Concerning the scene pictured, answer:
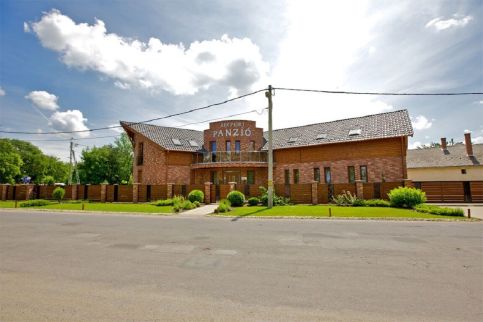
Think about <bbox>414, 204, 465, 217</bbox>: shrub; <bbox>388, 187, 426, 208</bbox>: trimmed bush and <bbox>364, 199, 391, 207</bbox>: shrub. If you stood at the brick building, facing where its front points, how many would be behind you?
0

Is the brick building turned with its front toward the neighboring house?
no

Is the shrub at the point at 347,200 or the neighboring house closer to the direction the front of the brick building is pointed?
the shrub

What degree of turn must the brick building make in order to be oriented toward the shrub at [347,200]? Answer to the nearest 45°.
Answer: approximately 45° to its left

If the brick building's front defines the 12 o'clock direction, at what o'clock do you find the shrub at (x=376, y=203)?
The shrub is roughly at 11 o'clock from the brick building.

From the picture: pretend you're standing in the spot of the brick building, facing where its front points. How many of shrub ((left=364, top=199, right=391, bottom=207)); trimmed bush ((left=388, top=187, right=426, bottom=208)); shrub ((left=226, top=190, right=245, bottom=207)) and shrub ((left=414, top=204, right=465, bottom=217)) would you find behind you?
0

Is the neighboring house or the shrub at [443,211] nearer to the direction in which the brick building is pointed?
the shrub

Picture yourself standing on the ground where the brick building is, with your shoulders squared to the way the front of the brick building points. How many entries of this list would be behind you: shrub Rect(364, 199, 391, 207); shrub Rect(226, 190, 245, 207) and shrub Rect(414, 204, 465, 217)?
0

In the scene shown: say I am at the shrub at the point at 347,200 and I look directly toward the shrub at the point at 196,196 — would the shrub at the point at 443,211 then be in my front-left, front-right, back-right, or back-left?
back-left

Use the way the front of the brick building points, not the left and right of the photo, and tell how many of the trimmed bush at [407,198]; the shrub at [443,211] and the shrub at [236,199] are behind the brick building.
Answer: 0

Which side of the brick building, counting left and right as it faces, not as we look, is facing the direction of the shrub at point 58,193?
right

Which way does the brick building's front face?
toward the camera

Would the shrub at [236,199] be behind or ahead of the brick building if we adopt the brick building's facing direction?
ahead

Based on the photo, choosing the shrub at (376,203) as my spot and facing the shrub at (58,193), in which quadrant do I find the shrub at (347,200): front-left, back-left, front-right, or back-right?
front-right

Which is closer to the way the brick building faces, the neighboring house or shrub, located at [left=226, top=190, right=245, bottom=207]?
the shrub
